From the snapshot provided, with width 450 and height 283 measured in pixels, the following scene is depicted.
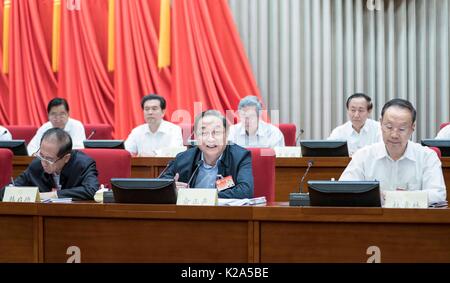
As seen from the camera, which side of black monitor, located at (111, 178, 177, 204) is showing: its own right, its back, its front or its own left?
back

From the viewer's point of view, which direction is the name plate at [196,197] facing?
toward the camera

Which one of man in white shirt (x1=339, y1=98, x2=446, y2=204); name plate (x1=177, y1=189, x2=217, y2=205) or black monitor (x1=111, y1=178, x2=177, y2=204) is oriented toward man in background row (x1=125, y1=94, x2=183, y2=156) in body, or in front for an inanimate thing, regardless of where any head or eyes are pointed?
the black monitor

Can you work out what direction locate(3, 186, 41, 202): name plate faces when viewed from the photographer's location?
facing the viewer

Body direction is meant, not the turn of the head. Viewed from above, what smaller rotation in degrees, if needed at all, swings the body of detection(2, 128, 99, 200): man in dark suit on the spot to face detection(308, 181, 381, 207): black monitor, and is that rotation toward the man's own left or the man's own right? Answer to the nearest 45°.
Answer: approximately 90° to the man's own left

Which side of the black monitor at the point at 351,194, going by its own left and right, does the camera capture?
back

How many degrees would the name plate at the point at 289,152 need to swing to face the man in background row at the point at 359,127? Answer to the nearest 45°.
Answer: approximately 135° to its left

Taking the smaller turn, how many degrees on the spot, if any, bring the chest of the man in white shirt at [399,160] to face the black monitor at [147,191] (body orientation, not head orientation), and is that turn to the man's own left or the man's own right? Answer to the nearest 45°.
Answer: approximately 45° to the man's own right

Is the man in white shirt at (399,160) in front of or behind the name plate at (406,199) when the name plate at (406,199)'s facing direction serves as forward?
behind

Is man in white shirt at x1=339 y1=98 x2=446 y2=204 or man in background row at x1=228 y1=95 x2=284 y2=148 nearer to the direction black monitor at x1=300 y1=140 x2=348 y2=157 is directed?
the man in background row

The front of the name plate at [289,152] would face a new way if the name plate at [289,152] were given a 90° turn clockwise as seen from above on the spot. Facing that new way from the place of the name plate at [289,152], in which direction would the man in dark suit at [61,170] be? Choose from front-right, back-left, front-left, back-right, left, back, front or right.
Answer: front-left

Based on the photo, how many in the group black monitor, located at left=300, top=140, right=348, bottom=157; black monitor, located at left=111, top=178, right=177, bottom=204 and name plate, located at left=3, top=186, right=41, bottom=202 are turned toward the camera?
1

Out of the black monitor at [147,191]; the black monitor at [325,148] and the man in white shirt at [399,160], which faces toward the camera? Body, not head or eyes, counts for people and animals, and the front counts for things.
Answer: the man in white shirt

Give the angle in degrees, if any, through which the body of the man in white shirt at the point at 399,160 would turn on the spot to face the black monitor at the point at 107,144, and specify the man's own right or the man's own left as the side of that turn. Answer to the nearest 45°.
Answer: approximately 135° to the man's own right

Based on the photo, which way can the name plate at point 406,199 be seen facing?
toward the camera
